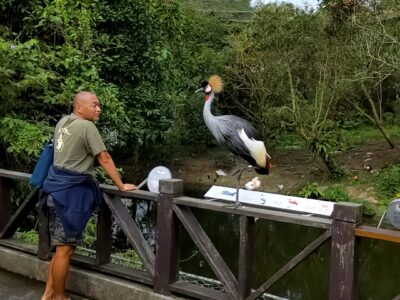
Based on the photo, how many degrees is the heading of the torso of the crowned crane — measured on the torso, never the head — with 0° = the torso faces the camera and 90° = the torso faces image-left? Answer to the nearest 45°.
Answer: approximately 90°

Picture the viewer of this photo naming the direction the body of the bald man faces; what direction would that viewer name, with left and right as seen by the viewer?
facing away from the viewer and to the right of the viewer

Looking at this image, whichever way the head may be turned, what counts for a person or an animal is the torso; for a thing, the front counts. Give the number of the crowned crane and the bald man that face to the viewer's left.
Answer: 1

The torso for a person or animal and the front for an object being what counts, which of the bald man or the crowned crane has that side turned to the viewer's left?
the crowned crane

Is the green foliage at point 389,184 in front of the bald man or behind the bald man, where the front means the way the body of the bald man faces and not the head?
in front

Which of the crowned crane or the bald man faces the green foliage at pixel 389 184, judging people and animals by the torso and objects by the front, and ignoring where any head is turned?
the bald man

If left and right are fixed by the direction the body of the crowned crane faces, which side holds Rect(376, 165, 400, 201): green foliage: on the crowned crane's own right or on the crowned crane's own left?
on the crowned crane's own right

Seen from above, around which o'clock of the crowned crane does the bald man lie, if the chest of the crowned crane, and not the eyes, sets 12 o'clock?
The bald man is roughly at 12 o'clock from the crowned crane.
